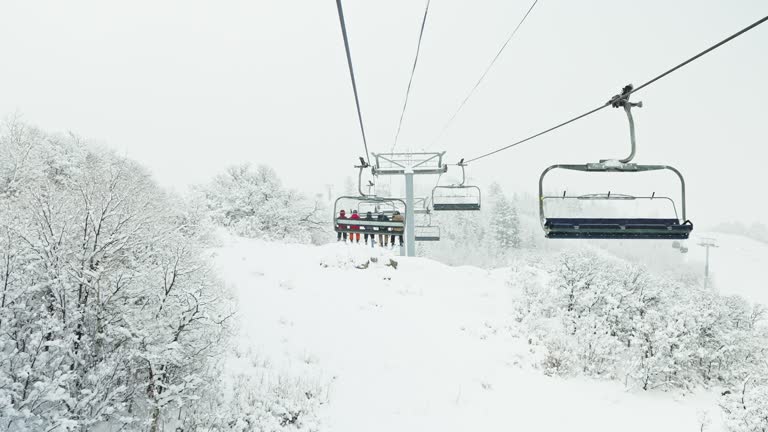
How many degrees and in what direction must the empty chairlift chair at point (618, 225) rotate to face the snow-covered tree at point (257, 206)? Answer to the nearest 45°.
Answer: approximately 135° to its right

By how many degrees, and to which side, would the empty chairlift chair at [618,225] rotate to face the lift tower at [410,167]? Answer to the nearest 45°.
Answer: approximately 135° to its right

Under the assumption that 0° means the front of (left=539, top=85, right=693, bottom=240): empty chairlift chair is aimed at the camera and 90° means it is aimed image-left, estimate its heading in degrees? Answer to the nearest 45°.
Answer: approximately 0°

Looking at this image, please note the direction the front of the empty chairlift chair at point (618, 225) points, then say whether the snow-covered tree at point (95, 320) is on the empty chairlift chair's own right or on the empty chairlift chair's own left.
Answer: on the empty chairlift chair's own right
